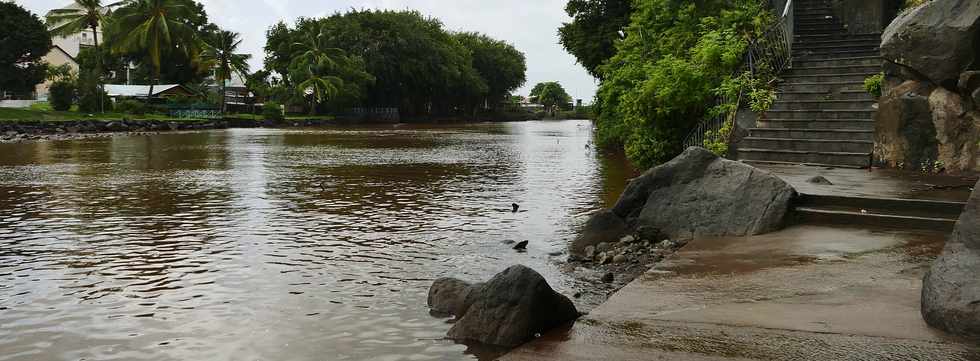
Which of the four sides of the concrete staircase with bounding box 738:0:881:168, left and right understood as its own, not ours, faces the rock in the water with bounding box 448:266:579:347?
front

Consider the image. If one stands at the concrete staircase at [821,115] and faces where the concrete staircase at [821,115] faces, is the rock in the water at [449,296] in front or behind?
in front

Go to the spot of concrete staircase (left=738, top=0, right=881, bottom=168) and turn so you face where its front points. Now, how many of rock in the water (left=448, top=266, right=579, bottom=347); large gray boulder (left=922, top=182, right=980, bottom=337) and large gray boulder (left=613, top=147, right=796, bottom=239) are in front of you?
3

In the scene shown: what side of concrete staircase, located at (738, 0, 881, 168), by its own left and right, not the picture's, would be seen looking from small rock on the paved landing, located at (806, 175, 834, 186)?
front

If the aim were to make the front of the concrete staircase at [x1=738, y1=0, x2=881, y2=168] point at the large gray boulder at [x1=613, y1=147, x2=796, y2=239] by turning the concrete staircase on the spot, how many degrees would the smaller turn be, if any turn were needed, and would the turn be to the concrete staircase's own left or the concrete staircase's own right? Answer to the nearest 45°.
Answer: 0° — it already faces it

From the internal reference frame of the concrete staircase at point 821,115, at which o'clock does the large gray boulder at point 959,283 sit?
The large gray boulder is roughly at 12 o'clock from the concrete staircase.

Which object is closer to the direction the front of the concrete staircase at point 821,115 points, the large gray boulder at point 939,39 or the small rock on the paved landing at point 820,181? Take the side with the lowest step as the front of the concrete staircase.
the small rock on the paved landing

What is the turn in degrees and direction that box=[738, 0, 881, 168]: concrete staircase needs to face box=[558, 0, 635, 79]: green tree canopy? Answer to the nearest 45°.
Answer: approximately 135° to its right

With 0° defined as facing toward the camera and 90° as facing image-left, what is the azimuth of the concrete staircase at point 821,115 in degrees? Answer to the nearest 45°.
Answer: approximately 0°

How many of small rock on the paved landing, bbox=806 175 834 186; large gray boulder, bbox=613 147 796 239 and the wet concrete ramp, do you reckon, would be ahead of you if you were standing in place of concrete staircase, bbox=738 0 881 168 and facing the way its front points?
3

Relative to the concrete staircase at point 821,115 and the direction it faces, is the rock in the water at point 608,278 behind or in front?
in front
